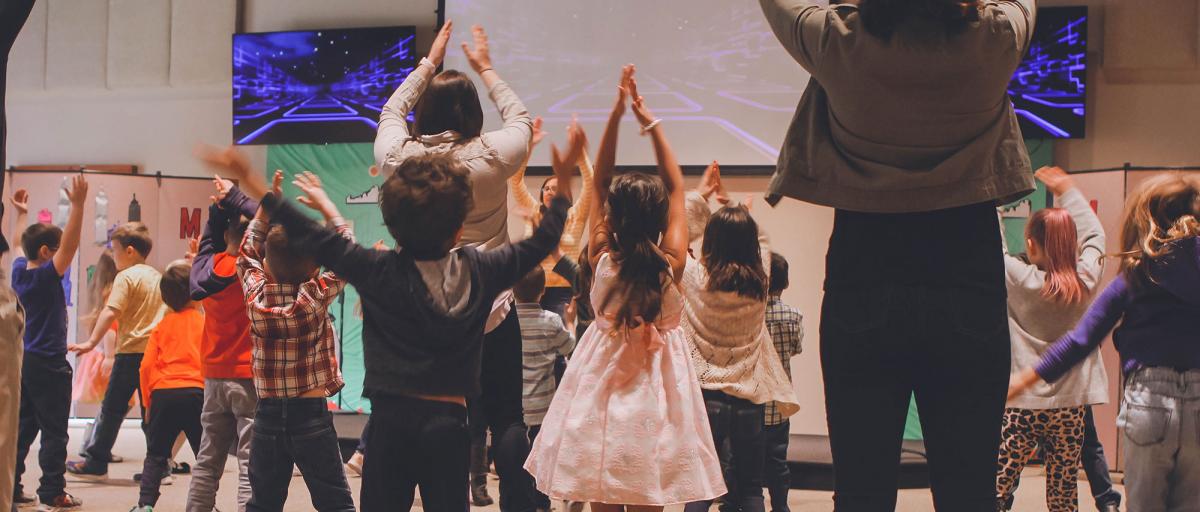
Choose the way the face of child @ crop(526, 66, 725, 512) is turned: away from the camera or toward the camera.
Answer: away from the camera

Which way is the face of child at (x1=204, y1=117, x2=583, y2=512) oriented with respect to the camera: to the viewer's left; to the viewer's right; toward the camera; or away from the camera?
away from the camera

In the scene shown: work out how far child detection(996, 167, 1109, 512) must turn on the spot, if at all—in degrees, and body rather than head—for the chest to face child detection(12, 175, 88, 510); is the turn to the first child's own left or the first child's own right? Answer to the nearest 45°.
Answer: approximately 45° to the first child's own left

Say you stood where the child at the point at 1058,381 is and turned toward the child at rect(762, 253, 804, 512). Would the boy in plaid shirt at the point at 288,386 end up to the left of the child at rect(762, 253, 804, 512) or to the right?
left

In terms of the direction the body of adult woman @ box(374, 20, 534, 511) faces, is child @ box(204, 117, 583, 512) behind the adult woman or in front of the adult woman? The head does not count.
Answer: behind

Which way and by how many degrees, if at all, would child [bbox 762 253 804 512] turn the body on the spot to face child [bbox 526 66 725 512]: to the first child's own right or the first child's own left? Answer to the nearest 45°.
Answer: approximately 180°

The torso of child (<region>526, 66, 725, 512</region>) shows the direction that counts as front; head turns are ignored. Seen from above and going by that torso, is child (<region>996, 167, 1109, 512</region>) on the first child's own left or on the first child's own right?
on the first child's own right

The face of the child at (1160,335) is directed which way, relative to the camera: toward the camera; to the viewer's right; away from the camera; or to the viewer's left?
away from the camera

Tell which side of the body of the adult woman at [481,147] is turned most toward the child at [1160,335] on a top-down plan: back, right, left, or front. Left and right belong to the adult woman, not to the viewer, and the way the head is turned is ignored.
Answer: right

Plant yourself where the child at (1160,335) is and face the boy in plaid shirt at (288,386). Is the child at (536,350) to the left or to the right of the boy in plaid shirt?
right

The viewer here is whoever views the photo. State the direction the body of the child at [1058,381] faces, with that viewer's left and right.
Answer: facing away from the viewer and to the left of the viewer

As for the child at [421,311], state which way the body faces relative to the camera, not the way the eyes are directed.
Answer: away from the camera

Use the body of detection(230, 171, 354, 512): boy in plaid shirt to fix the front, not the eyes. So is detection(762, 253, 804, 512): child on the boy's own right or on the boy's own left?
on the boy's own right

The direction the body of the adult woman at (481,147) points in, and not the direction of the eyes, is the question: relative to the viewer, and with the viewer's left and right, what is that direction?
facing away from the viewer
